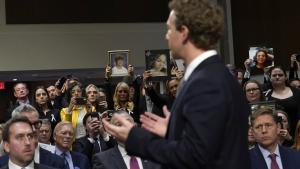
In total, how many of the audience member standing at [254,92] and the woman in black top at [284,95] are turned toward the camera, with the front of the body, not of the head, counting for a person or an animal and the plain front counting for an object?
2

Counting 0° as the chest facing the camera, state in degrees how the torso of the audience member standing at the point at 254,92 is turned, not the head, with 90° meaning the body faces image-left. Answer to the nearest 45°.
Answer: approximately 0°

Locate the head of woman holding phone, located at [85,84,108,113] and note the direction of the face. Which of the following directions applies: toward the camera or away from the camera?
toward the camera

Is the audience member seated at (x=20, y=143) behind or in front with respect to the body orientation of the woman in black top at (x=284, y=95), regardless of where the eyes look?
in front

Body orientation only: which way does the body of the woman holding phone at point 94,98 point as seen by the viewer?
toward the camera

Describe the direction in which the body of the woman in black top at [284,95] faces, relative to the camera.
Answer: toward the camera

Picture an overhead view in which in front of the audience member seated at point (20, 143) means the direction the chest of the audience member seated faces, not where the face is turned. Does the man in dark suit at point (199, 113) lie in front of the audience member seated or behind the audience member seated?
in front

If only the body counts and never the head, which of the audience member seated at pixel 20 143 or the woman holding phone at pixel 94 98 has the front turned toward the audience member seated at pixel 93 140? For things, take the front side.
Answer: the woman holding phone

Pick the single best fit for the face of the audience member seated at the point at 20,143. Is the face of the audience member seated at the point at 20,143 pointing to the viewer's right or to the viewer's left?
to the viewer's right

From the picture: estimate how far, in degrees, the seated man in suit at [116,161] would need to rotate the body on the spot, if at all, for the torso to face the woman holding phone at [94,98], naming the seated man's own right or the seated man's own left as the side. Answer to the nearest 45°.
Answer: approximately 135° to the seated man's own left

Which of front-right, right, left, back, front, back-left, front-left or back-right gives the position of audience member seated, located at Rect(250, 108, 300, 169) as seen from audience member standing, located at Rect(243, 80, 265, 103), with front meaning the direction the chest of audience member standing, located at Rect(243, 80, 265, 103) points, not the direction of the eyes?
front

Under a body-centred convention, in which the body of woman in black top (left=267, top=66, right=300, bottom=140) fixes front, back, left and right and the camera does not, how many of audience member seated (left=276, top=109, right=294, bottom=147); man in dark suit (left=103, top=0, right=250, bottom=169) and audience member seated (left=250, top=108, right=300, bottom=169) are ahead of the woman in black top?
3

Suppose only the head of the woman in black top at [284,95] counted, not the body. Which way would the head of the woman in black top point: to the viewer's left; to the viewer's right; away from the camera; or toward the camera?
toward the camera

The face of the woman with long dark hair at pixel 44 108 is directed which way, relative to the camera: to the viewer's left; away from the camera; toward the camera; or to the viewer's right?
toward the camera

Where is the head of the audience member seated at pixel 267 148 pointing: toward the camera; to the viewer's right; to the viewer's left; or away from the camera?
toward the camera

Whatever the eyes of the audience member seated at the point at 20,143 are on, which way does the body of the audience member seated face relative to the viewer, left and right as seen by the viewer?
facing the viewer and to the right of the viewer
